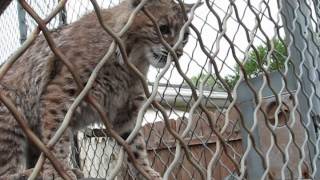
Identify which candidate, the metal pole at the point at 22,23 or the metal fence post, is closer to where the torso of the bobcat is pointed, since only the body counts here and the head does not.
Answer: the metal fence post

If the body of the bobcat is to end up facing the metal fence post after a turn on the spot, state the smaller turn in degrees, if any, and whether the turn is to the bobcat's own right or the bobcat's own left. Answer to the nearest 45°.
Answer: approximately 45° to the bobcat's own left

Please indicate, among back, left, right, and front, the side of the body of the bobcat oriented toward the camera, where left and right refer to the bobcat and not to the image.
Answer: right

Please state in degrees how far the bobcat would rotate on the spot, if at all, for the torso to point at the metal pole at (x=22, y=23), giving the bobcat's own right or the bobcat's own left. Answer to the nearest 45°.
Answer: approximately 135° to the bobcat's own left
